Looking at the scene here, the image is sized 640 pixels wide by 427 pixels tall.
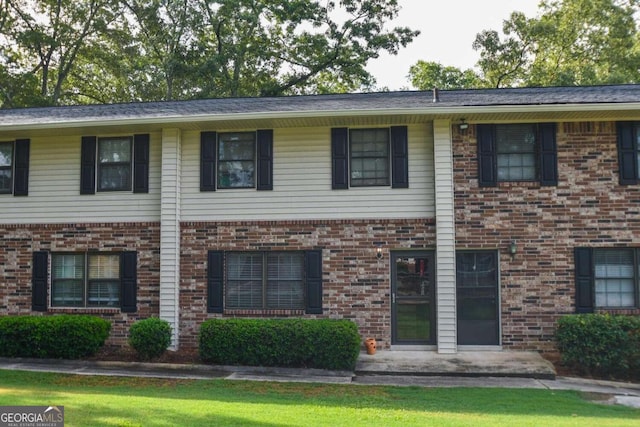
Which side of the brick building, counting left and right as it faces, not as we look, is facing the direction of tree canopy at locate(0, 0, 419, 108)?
back

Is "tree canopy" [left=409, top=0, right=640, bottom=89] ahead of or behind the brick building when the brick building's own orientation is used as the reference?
behind

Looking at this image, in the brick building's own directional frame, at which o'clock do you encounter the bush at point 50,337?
The bush is roughly at 3 o'clock from the brick building.

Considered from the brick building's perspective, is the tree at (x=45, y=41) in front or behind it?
behind

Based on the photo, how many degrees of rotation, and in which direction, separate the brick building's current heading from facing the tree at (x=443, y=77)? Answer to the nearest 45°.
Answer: approximately 180°

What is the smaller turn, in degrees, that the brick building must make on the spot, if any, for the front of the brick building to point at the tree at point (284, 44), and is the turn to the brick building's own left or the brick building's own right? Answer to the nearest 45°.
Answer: approximately 180°

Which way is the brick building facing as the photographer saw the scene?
facing the viewer

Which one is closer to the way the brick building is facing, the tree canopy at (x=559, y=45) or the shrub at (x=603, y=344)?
the shrub

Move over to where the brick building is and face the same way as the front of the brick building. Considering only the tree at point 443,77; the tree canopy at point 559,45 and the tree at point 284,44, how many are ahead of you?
0

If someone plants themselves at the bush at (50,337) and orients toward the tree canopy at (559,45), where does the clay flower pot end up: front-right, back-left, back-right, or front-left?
front-right
